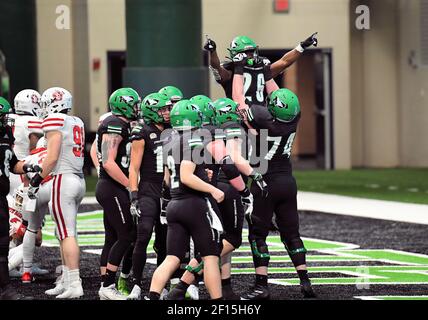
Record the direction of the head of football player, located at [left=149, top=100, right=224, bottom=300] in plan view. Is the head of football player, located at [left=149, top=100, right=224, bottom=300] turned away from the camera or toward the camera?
away from the camera

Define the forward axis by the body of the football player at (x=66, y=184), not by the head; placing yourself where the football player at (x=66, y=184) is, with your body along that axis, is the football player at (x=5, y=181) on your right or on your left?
on your left

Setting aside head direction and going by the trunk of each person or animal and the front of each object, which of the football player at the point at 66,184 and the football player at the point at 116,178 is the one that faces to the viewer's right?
the football player at the point at 116,178

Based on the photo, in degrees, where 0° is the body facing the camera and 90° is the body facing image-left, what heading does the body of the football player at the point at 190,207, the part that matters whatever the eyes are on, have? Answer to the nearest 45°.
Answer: approximately 225°

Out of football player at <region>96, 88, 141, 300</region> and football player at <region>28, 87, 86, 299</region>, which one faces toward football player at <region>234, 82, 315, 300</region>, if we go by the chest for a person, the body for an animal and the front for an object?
football player at <region>96, 88, 141, 300</region>

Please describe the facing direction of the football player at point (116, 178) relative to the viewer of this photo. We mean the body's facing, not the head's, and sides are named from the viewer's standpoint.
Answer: facing to the right of the viewer

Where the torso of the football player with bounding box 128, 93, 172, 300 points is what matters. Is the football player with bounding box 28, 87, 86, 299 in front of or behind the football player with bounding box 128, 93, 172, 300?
behind

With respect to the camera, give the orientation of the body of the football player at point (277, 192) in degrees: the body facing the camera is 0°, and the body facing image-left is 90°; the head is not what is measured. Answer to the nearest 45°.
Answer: approximately 135°

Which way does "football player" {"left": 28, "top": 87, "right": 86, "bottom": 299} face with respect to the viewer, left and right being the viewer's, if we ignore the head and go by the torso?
facing away from the viewer and to the left of the viewer

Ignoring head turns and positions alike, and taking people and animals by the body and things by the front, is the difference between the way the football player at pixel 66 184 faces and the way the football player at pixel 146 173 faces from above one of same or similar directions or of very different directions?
very different directions

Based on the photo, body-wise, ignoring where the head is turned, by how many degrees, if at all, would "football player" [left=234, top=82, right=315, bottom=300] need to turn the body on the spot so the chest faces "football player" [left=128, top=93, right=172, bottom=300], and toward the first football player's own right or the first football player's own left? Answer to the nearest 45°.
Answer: approximately 45° to the first football player's own left

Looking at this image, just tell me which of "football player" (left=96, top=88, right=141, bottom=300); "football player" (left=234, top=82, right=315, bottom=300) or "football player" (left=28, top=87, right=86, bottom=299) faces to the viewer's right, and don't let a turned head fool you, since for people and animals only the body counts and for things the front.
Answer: "football player" (left=96, top=88, right=141, bottom=300)
